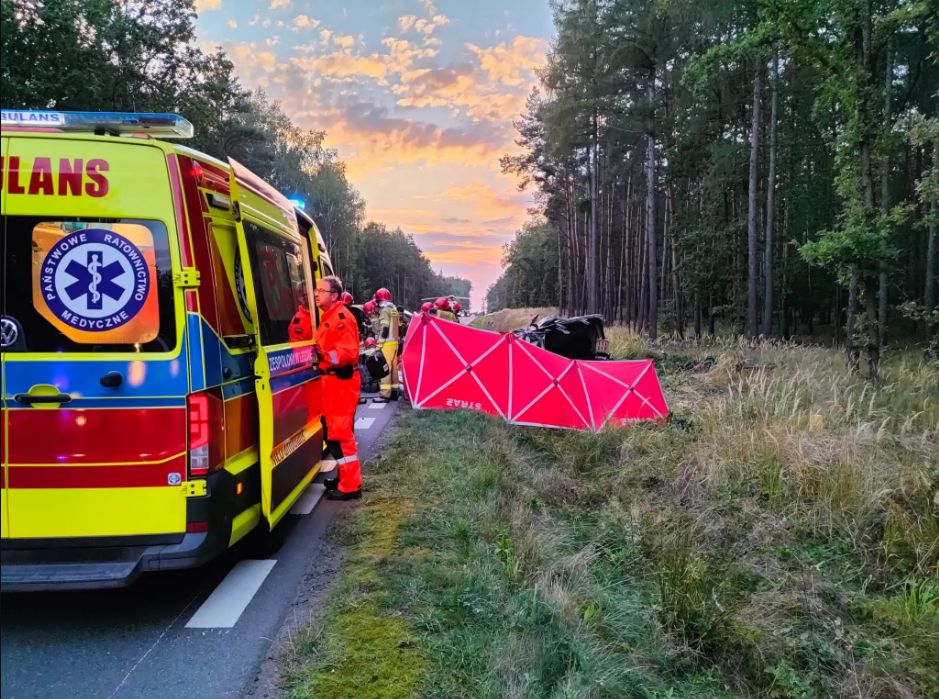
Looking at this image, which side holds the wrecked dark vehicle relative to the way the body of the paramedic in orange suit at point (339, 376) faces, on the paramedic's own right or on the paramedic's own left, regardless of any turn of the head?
on the paramedic's own right

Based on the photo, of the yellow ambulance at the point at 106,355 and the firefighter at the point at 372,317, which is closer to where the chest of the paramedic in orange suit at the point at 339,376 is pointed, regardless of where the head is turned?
the yellow ambulance

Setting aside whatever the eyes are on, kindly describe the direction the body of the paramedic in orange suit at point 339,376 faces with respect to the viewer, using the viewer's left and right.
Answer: facing to the left of the viewer

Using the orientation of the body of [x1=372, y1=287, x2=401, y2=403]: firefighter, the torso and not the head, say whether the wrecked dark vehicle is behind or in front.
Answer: behind

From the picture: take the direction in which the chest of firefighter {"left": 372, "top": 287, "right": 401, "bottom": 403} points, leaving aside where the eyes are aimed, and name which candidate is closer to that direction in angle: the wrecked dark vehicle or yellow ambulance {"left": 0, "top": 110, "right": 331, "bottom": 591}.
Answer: the yellow ambulance
